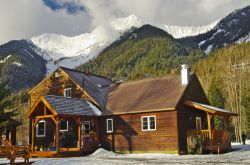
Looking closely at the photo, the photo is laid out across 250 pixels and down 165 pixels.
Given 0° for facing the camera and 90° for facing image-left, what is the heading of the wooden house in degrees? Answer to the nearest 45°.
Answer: approximately 45°

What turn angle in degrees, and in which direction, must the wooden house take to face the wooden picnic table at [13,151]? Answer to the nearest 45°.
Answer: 0° — it already faces it

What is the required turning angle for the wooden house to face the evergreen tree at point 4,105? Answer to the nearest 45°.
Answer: approximately 45° to its right

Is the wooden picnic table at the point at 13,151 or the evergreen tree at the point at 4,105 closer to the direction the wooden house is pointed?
the wooden picnic table
